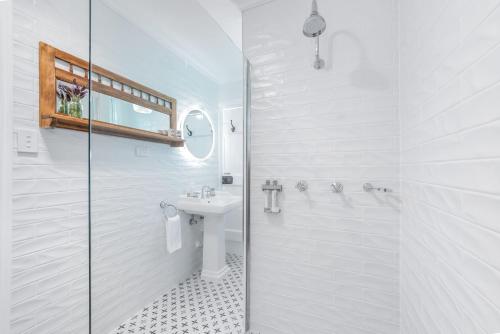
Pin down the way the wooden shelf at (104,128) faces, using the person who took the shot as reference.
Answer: facing the viewer and to the right of the viewer

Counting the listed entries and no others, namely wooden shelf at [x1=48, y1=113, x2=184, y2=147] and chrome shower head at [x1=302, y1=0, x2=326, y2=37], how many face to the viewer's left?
0

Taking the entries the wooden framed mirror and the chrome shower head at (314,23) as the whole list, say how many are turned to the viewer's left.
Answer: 0

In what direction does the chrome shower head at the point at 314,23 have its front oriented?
toward the camera

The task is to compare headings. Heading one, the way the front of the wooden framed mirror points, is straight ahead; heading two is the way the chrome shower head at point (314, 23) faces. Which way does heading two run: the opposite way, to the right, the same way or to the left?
to the right

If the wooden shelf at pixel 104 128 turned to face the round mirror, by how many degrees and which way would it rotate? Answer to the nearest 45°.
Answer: approximately 45° to its left

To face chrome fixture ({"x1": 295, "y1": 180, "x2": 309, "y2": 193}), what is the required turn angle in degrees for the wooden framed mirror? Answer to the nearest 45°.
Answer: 0° — it already faces it
